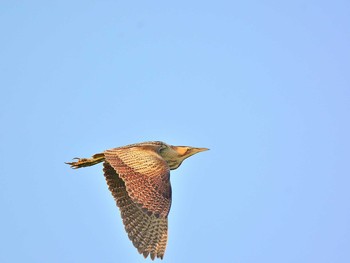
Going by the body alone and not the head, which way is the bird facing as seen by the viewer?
to the viewer's right
